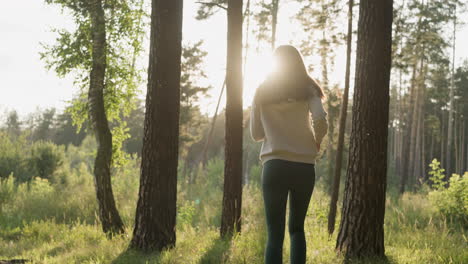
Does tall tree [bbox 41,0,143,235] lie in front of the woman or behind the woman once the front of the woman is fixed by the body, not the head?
in front

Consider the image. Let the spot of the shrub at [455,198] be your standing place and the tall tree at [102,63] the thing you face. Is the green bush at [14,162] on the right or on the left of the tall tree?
right

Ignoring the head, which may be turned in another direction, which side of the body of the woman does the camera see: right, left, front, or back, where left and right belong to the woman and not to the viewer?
back

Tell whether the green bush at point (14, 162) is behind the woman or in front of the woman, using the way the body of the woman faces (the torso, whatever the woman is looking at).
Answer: in front

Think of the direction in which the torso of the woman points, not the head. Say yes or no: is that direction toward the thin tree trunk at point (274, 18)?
yes

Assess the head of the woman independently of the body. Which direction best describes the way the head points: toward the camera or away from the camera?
away from the camera
